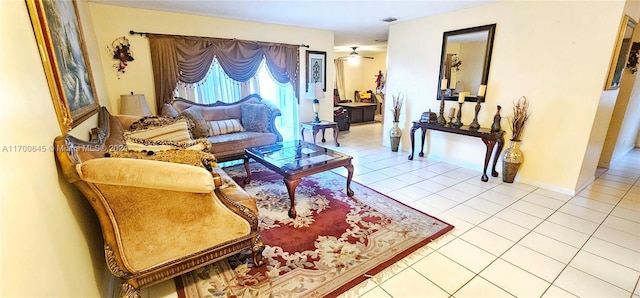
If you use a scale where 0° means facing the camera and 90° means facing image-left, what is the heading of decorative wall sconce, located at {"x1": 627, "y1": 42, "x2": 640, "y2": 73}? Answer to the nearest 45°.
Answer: approximately 45°

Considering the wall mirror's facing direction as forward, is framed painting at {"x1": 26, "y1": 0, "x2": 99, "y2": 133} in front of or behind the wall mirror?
in front

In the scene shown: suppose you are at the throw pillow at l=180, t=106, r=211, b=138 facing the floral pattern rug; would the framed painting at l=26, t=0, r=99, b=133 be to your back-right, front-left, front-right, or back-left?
front-right

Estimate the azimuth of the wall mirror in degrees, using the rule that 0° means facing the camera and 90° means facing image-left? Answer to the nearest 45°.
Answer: approximately 45°

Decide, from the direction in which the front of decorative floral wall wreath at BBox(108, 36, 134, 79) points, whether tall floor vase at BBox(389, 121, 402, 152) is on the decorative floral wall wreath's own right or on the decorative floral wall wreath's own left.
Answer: on the decorative floral wall wreath's own left

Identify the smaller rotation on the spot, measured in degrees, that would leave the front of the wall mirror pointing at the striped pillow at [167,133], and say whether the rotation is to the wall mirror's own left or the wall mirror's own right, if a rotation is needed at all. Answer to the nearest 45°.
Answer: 0° — it already faces it

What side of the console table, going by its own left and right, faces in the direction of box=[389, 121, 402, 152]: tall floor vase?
right

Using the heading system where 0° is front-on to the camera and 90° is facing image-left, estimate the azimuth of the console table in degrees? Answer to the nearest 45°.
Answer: approximately 45°

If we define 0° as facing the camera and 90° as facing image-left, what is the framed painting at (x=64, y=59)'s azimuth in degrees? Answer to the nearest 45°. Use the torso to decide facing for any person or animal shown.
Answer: approximately 315°

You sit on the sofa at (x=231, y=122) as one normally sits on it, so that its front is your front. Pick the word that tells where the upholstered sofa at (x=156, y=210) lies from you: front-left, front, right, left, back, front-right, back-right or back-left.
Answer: front-right

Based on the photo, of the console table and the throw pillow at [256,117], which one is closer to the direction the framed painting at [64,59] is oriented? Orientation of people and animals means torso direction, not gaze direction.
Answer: the console table

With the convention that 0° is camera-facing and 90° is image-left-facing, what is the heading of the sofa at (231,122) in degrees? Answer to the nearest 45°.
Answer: approximately 315°

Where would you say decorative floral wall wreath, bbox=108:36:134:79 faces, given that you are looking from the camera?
facing the viewer
